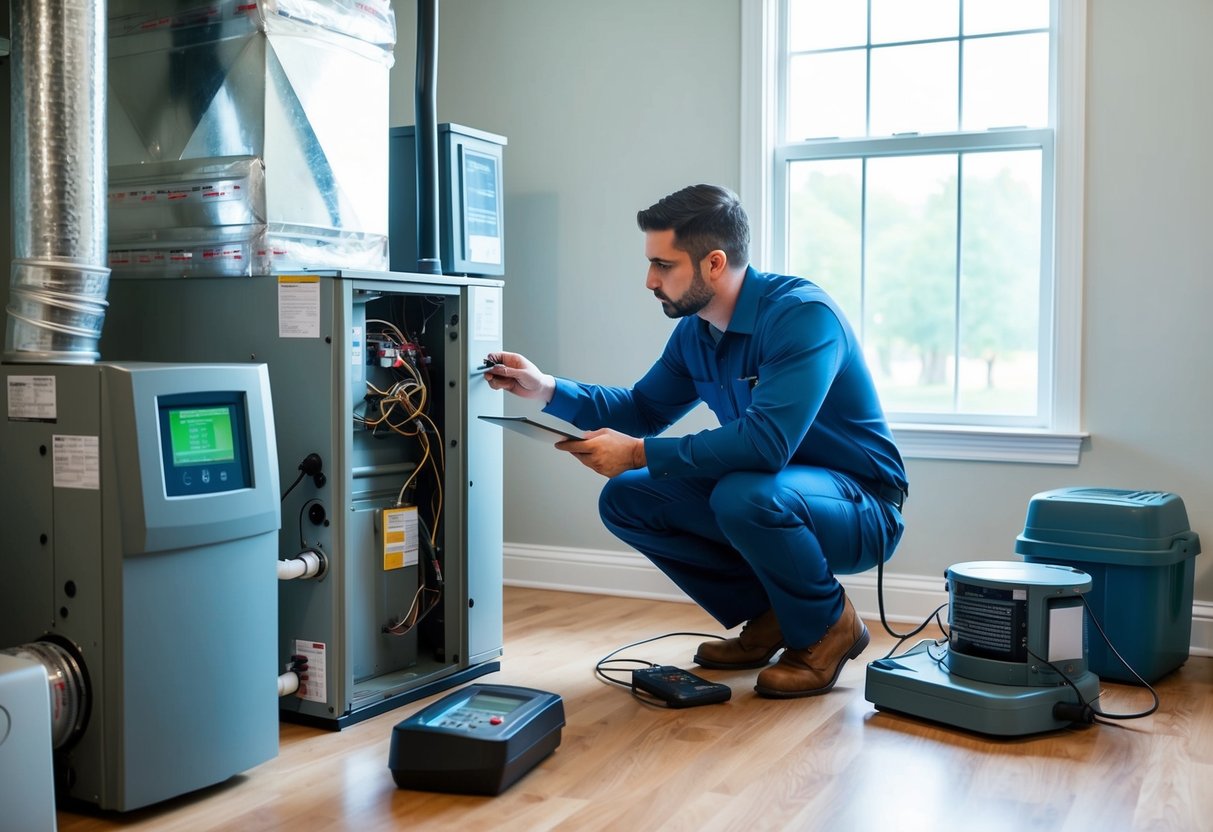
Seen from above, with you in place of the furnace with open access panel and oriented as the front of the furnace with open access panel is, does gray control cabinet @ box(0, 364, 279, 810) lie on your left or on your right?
on your right

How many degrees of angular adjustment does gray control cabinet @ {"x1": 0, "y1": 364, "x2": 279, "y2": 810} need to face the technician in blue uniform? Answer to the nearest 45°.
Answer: approximately 45° to its left

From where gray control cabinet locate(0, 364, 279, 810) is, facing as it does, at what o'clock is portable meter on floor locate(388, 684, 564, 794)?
The portable meter on floor is roughly at 11 o'clock from the gray control cabinet.

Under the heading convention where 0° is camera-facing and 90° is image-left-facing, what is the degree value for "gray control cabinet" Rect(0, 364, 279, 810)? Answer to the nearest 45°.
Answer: approximately 315°

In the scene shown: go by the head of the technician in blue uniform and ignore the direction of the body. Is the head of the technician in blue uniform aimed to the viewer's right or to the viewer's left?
to the viewer's left

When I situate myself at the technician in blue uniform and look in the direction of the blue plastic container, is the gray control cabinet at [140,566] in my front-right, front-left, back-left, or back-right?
back-right

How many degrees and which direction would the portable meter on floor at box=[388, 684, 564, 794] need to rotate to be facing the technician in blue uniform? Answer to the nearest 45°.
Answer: approximately 180°

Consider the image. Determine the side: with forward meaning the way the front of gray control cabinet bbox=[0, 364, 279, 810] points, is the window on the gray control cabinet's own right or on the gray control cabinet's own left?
on the gray control cabinet's own left
